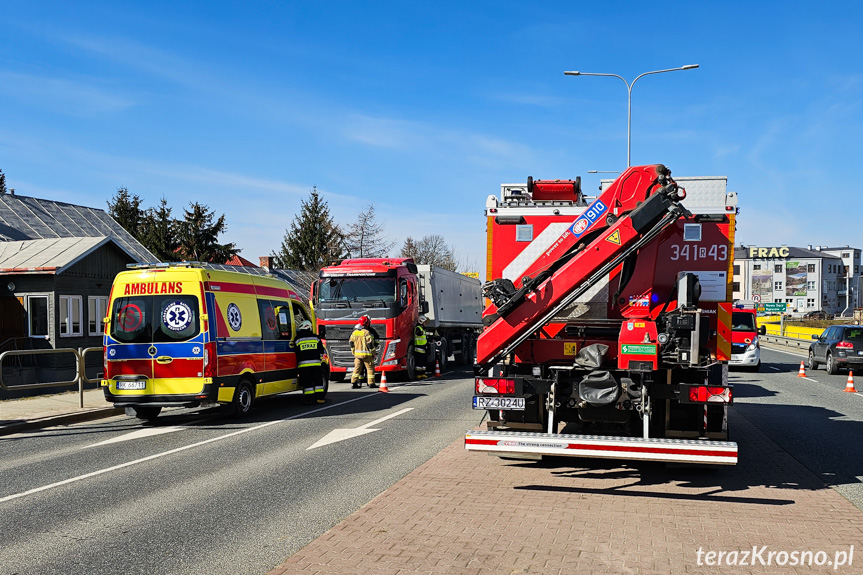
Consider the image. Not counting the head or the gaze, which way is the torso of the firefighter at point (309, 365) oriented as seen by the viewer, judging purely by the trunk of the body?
away from the camera

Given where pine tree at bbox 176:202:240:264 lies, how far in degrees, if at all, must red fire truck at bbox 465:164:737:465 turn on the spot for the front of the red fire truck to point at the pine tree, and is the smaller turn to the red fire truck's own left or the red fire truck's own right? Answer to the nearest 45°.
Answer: approximately 45° to the red fire truck's own left

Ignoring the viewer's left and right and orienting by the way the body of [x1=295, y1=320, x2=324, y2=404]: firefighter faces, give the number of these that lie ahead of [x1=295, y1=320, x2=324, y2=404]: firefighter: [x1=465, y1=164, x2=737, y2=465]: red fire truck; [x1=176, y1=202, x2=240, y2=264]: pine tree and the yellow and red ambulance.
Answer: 1

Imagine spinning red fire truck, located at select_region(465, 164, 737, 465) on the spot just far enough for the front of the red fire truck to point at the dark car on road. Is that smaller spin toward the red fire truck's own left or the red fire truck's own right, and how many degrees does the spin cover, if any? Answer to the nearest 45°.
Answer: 0° — it already faces it

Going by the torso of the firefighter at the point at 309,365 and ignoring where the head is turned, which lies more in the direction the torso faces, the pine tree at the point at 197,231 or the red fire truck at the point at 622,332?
the pine tree

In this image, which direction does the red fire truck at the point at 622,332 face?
away from the camera

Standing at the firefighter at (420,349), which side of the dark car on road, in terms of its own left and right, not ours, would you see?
left
